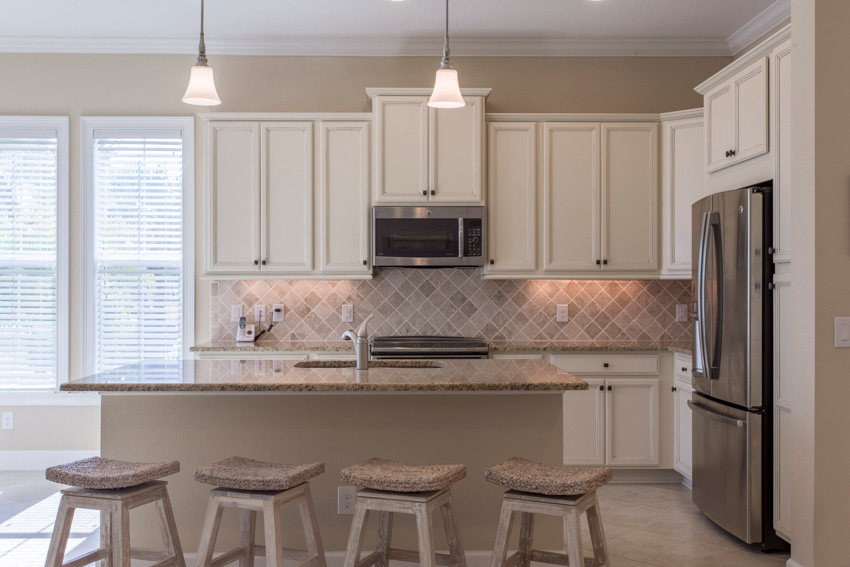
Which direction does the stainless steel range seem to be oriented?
toward the camera

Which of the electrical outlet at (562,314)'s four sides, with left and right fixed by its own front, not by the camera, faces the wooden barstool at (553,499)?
front

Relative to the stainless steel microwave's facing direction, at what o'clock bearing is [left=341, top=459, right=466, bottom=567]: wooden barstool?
The wooden barstool is roughly at 12 o'clock from the stainless steel microwave.

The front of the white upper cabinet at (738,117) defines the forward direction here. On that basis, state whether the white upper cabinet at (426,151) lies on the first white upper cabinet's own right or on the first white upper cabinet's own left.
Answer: on the first white upper cabinet's own right

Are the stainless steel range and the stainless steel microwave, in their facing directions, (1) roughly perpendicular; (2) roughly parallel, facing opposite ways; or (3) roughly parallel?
roughly parallel

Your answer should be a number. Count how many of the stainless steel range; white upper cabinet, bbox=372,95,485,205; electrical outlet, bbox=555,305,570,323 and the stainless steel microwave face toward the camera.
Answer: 4

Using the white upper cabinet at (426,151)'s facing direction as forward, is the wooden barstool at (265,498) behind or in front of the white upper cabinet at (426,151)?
in front

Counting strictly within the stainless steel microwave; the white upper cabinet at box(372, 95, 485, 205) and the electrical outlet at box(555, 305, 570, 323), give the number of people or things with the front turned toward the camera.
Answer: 3

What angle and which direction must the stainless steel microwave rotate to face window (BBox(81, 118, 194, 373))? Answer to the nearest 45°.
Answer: approximately 90° to its right

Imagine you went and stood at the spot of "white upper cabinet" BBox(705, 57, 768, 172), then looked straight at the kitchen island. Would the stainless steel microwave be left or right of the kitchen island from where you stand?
right

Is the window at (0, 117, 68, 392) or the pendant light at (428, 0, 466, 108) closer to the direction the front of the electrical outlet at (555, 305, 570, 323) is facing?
the pendant light

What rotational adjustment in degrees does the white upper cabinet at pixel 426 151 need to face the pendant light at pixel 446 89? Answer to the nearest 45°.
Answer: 0° — it already faces it

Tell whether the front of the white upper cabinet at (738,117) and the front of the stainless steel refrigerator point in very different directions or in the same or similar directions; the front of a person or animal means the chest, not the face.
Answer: same or similar directions

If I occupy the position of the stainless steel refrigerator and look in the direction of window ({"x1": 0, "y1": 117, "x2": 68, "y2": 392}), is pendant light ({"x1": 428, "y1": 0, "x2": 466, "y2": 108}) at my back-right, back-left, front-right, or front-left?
front-left

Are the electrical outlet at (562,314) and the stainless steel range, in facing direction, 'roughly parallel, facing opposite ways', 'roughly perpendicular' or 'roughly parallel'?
roughly parallel

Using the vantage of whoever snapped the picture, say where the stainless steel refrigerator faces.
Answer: facing the viewer and to the left of the viewer

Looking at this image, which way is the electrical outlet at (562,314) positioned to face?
toward the camera

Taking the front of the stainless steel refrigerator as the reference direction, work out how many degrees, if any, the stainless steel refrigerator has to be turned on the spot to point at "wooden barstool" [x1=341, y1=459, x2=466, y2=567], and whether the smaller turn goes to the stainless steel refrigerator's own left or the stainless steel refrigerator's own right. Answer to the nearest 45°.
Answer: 0° — it already faces it

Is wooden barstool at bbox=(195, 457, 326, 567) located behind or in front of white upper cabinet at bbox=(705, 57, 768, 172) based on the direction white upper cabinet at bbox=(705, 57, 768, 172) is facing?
in front
